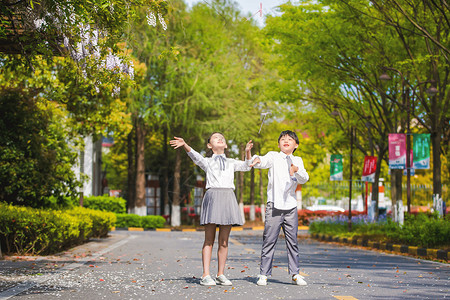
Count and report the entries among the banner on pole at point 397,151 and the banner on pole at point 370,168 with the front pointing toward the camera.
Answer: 2

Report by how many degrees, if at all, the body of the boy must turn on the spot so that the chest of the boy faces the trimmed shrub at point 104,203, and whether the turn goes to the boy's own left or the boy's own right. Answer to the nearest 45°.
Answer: approximately 180°

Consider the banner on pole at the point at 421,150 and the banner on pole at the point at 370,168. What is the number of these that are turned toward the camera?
2

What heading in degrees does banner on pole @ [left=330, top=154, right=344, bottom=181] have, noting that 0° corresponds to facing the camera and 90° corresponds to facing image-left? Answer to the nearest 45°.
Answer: approximately 0°

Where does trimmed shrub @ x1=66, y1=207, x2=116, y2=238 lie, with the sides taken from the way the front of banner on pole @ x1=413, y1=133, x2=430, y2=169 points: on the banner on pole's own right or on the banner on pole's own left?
on the banner on pole's own right

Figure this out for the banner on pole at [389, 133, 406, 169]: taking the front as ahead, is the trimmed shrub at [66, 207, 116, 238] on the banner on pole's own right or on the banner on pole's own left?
on the banner on pole's own right

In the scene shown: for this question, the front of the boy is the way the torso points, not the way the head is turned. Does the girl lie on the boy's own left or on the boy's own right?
on the boy's own right

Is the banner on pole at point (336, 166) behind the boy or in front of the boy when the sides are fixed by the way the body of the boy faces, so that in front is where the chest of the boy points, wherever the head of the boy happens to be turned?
behind

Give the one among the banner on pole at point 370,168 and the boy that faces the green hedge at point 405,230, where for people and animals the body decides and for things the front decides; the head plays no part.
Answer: the banner on pole
